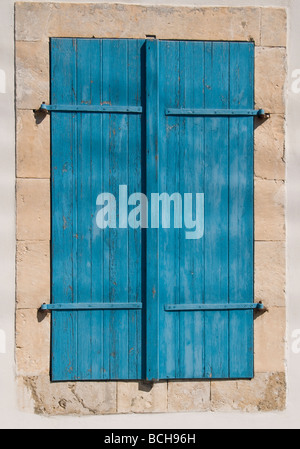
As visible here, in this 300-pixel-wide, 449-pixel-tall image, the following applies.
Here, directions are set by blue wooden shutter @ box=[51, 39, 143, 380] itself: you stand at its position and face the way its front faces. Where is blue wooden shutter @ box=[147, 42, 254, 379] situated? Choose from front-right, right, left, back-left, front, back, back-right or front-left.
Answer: left

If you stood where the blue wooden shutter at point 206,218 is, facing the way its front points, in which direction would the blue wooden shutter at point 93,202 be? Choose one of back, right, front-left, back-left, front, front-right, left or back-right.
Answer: right

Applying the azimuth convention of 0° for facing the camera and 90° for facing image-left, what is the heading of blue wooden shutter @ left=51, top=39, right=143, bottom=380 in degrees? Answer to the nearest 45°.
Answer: approximately 0°

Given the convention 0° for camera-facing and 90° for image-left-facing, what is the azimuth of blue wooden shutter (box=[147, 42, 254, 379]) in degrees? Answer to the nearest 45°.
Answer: approximately 0°

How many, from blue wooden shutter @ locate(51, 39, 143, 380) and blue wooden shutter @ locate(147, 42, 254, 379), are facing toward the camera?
2
